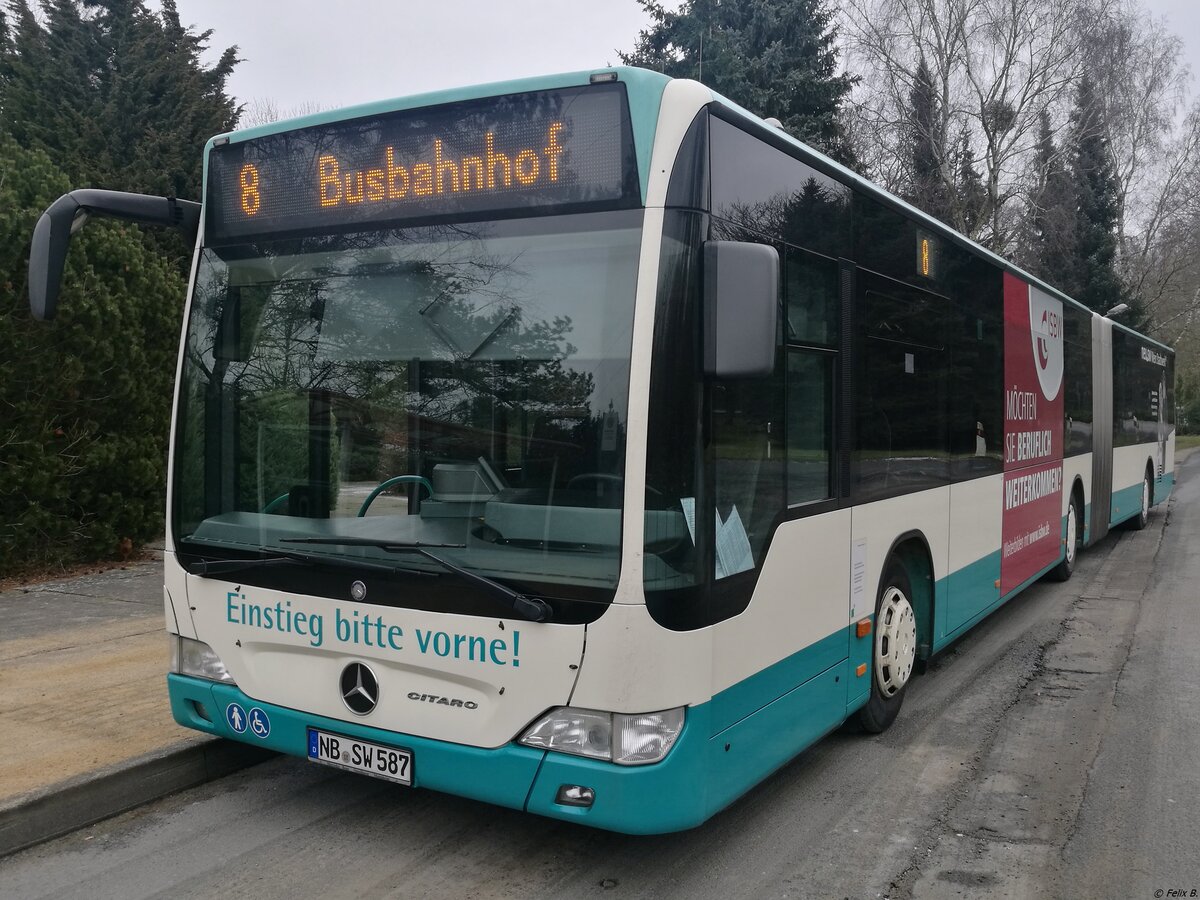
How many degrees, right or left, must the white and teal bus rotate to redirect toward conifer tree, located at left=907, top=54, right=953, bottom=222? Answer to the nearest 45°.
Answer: approximately 135° to its right

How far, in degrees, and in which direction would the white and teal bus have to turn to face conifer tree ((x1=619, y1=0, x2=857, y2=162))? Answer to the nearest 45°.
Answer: approximately 135° to its right

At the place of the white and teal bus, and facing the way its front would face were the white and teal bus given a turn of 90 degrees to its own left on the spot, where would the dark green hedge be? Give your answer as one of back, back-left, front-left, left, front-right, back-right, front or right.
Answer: back

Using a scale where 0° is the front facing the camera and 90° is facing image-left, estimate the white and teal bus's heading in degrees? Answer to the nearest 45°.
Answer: approximately 45°

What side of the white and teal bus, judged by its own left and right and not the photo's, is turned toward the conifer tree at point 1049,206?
back

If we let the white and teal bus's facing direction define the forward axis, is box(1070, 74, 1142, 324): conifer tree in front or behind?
behind

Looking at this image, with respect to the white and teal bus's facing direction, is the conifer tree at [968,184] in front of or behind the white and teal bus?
behind
